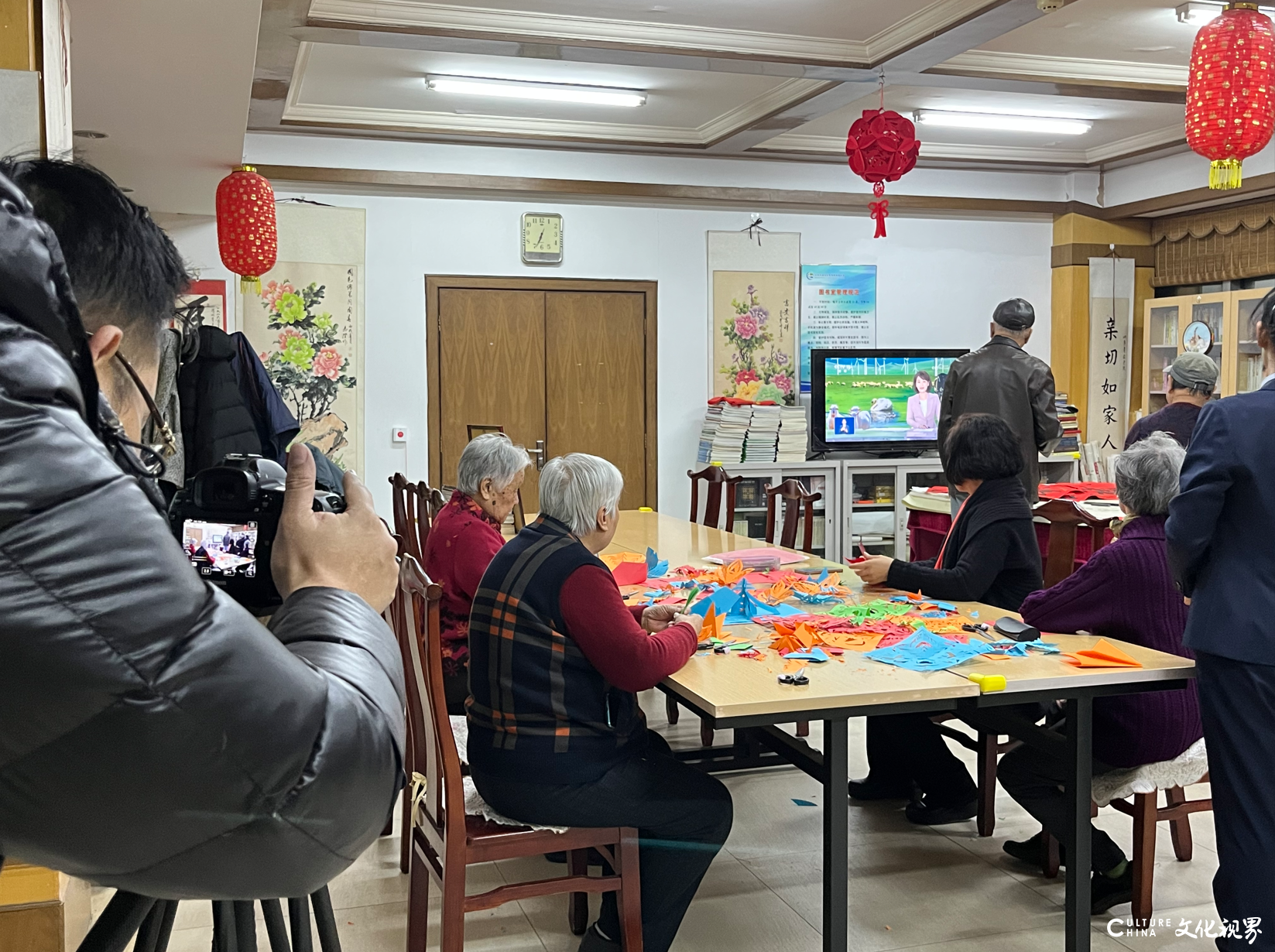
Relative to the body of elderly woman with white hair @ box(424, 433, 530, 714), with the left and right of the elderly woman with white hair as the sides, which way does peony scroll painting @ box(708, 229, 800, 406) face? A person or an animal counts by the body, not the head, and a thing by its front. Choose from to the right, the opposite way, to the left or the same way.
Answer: to the right

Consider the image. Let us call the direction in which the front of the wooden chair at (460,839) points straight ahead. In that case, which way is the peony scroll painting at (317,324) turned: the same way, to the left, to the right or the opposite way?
to the right

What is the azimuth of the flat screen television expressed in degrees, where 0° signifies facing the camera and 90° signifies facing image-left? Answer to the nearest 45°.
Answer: approximately 0°

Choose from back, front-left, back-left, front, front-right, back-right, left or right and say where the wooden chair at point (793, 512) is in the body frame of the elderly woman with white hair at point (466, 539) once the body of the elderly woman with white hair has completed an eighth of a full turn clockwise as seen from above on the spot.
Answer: left

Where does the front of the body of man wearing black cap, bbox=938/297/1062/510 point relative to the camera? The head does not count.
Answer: away from the camera

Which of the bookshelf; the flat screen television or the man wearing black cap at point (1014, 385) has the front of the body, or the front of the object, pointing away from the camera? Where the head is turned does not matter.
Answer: the man wearing black cap

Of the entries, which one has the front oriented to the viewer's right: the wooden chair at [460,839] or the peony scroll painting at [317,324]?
the wooden chair

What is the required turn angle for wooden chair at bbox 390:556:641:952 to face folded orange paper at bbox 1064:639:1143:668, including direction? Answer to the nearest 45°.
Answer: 0° — it already faces it

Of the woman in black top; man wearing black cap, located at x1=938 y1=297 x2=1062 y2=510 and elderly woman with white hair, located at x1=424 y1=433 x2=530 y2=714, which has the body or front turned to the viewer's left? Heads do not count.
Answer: the woman in black top

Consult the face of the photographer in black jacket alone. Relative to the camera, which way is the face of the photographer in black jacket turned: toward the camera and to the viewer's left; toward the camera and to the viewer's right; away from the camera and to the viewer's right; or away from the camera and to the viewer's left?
away from the camera and to the viewer's right

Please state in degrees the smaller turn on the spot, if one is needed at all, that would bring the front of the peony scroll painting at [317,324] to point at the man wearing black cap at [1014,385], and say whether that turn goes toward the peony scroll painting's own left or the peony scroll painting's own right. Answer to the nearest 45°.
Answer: approximately 45° to the peony scroll painting's own left

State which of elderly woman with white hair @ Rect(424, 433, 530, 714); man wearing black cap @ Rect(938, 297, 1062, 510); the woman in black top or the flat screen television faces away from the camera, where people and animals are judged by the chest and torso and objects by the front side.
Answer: the man wearing black cap

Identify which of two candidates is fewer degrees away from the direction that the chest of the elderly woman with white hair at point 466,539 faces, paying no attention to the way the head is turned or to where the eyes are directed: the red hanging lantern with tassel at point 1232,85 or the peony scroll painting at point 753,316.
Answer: the red hanging lantern with tassel

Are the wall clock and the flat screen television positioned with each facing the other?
no

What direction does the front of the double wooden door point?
toward the camera

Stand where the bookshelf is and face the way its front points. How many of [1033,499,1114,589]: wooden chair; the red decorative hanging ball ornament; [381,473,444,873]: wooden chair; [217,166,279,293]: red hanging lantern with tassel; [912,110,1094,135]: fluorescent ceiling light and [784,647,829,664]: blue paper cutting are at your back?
0

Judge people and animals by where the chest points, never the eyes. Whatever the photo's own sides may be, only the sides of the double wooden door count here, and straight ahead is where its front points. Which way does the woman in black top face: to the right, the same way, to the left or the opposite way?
to the right

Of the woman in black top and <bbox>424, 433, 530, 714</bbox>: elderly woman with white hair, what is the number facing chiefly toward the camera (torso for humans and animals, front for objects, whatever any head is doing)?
0

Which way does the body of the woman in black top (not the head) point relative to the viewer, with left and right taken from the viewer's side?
facing to the left of the viewer

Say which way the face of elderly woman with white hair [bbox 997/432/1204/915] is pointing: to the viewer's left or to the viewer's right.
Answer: to the viewer's left

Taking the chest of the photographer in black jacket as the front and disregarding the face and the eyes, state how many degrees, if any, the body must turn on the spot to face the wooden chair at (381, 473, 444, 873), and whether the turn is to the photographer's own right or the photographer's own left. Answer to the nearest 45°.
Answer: approximately 45° to the photographer's own left

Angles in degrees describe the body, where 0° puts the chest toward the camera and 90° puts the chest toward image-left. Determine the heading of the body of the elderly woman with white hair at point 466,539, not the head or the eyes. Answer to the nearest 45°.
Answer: approximately 270°

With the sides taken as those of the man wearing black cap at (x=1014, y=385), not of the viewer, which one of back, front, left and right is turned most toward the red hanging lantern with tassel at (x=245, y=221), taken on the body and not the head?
left
